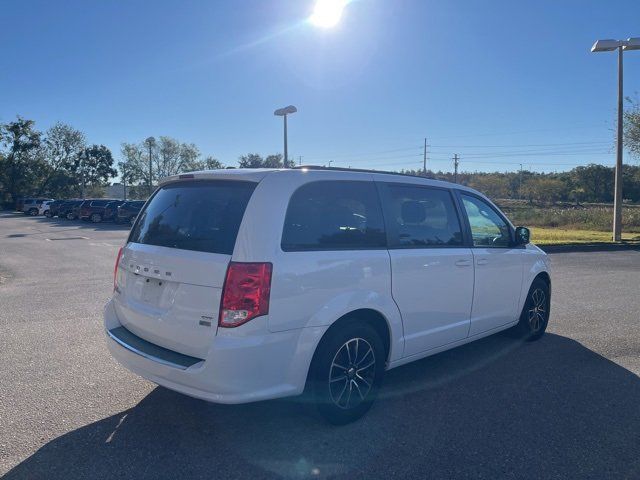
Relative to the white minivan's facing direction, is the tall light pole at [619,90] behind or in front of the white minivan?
in front

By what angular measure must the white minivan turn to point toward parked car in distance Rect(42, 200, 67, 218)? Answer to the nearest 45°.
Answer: approximately 90° to its left

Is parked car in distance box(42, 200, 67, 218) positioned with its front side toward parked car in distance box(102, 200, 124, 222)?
no

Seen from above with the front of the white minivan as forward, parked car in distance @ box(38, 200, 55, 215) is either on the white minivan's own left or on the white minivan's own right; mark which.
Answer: on the white minivan's own left

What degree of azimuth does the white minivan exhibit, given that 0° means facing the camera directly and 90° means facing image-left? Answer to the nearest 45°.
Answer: approximately 225°

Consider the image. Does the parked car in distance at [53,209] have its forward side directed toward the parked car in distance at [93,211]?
no

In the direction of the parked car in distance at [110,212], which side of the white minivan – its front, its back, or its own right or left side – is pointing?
left

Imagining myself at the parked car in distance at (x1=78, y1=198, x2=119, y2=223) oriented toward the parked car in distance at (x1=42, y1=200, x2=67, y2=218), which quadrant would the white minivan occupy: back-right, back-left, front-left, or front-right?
back-left
